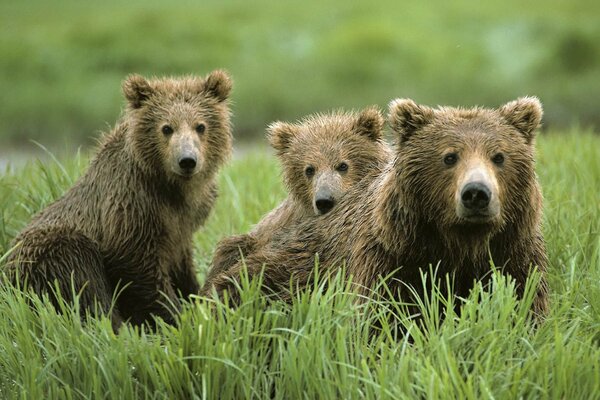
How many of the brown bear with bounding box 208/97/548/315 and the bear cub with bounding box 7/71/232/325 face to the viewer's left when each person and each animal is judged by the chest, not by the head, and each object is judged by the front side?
0

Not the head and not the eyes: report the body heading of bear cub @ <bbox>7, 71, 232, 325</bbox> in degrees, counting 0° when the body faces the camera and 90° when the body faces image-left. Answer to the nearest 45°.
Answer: approximately 315°

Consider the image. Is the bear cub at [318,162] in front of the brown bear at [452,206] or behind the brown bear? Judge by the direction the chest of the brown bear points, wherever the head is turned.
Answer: behind

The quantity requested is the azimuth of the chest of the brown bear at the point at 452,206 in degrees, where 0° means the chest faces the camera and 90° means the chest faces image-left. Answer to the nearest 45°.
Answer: approximately 315°

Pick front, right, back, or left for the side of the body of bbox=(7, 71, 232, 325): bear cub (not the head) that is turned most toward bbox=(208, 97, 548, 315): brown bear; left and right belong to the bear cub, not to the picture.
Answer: front

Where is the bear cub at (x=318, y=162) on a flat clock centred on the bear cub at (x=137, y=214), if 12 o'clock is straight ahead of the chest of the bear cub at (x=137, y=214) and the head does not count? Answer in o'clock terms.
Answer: the bear cub at (x=318, y=162) is roughly at 11 o'clock from the bear cub at (x=137, y=214).

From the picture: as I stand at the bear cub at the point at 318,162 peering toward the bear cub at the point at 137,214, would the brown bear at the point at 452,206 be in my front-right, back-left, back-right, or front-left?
back-left
